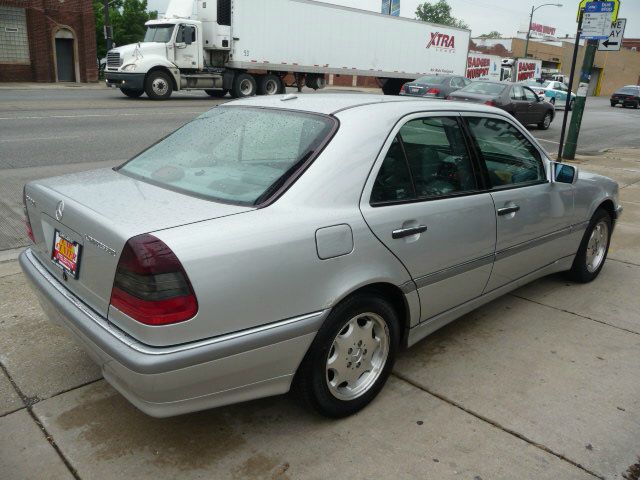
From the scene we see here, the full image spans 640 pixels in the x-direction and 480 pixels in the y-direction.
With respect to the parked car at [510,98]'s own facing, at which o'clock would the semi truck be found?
The semi truck is roughly at 8 o'clock from the parked car.

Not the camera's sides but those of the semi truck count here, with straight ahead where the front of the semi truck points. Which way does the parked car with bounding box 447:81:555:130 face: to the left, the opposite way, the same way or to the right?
the opposite way

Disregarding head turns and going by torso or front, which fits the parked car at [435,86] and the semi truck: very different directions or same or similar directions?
very different directions

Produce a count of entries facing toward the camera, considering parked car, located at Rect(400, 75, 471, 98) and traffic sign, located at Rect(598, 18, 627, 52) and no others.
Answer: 1

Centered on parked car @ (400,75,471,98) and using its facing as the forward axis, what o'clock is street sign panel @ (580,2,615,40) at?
The street sign panel is roughly at 4 o'clock from the parked car.

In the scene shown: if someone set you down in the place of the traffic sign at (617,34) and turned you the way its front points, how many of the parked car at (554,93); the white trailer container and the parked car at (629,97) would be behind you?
3

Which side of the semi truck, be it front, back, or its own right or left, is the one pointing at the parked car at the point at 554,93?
back

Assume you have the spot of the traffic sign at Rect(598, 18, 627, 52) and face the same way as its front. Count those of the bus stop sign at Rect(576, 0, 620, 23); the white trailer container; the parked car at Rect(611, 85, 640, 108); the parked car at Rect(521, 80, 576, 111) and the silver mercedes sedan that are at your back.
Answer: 3

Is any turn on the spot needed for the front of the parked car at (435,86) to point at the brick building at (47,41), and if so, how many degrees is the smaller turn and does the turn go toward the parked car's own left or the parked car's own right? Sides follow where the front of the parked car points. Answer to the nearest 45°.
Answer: approximately 90° to the parked car's own left

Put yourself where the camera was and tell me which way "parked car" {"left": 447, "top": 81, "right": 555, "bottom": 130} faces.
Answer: facing away from the viewer and to the right of the viewer
